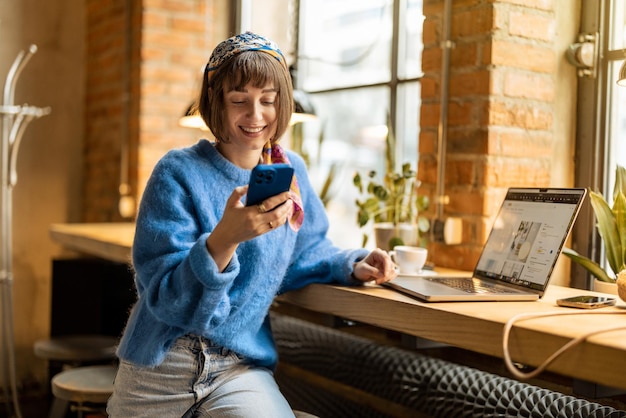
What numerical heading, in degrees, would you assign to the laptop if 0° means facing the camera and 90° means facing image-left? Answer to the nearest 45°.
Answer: approximately 45°

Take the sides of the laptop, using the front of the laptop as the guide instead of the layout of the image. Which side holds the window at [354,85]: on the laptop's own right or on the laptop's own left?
on the laptop's own right

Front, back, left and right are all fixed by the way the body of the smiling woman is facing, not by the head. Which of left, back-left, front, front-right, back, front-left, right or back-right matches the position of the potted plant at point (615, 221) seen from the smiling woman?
front-left

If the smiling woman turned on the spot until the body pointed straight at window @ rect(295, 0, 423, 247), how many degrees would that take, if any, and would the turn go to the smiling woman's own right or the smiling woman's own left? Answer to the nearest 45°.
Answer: approximately 135° to the smiling woman's own left

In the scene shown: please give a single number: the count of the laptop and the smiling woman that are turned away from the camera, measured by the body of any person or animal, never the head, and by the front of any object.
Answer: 0

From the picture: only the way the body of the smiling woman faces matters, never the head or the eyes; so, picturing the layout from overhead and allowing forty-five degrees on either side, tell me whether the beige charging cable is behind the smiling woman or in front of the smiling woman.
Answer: in front

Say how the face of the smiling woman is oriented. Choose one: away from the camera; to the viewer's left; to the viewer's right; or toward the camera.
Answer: toward the camera

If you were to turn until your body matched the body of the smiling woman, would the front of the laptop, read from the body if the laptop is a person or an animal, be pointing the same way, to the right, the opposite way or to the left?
to the right

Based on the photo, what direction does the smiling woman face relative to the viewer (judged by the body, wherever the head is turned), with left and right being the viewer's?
facing the viewer and to the right of the viewer

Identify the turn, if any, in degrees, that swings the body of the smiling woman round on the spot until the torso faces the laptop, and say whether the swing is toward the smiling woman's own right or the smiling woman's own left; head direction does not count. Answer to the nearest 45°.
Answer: approximately 45° to the smiling woman's own left
